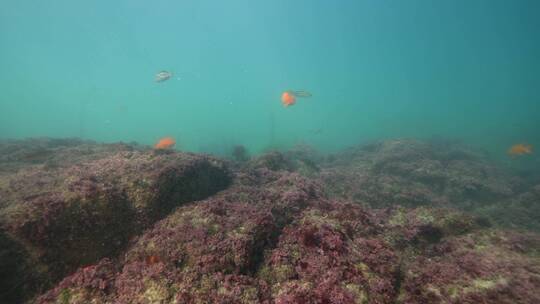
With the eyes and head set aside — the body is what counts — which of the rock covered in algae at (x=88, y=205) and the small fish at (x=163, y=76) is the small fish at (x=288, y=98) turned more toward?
the small fish

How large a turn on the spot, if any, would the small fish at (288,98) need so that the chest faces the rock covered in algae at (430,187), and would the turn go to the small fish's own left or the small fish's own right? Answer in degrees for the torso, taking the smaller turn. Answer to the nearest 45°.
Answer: approximately 180°

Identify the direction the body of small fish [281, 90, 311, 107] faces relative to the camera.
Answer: to the viewer's left

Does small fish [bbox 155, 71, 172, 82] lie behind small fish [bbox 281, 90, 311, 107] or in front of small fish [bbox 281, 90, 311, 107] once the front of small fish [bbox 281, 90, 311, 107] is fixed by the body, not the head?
in front

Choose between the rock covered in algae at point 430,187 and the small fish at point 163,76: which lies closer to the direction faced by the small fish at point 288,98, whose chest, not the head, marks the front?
the small fish
